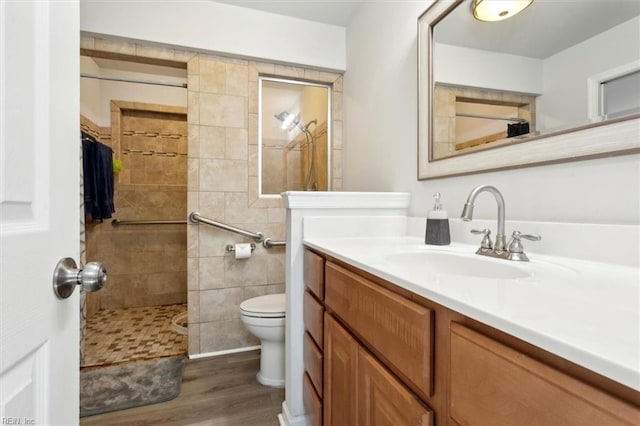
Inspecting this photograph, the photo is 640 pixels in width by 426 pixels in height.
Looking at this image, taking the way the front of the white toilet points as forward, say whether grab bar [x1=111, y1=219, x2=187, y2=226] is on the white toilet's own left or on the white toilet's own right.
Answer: on the white toilet's own right

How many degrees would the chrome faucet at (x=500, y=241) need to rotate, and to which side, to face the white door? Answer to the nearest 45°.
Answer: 0° — it already faces it

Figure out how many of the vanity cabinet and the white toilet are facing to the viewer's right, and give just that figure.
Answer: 0

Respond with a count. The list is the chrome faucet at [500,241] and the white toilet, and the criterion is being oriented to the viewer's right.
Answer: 0

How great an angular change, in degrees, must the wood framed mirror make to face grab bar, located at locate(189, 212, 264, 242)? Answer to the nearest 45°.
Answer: approximately 45° to its right
